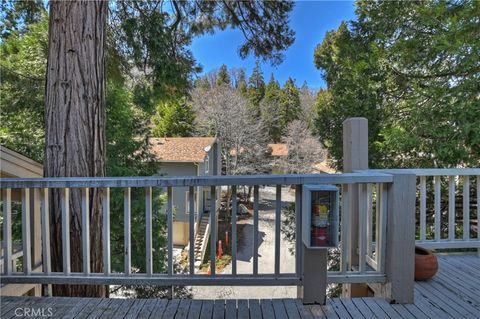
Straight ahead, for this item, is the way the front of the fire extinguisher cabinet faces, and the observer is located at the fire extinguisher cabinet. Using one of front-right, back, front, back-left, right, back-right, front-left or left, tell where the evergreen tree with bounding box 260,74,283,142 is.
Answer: back

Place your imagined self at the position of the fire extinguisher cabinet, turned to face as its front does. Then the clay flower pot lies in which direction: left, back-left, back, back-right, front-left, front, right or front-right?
back-left

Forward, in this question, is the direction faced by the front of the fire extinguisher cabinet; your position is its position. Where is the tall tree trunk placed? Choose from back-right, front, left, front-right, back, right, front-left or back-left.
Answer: right

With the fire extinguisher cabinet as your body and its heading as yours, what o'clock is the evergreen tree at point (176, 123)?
The evergreen tree is roughly at 5 o'clock from the fire extinguisher cabinet.

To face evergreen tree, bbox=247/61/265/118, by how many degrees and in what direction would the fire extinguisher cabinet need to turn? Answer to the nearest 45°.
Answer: approximately 180°

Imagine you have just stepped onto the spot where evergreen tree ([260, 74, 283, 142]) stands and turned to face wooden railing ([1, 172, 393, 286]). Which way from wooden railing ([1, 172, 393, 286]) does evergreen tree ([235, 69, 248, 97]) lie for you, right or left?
right

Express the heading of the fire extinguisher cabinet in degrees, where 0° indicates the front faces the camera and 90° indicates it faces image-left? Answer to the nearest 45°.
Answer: approximately 0°

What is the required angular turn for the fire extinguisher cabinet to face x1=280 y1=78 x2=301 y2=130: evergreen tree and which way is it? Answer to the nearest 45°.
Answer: approximately 180°
